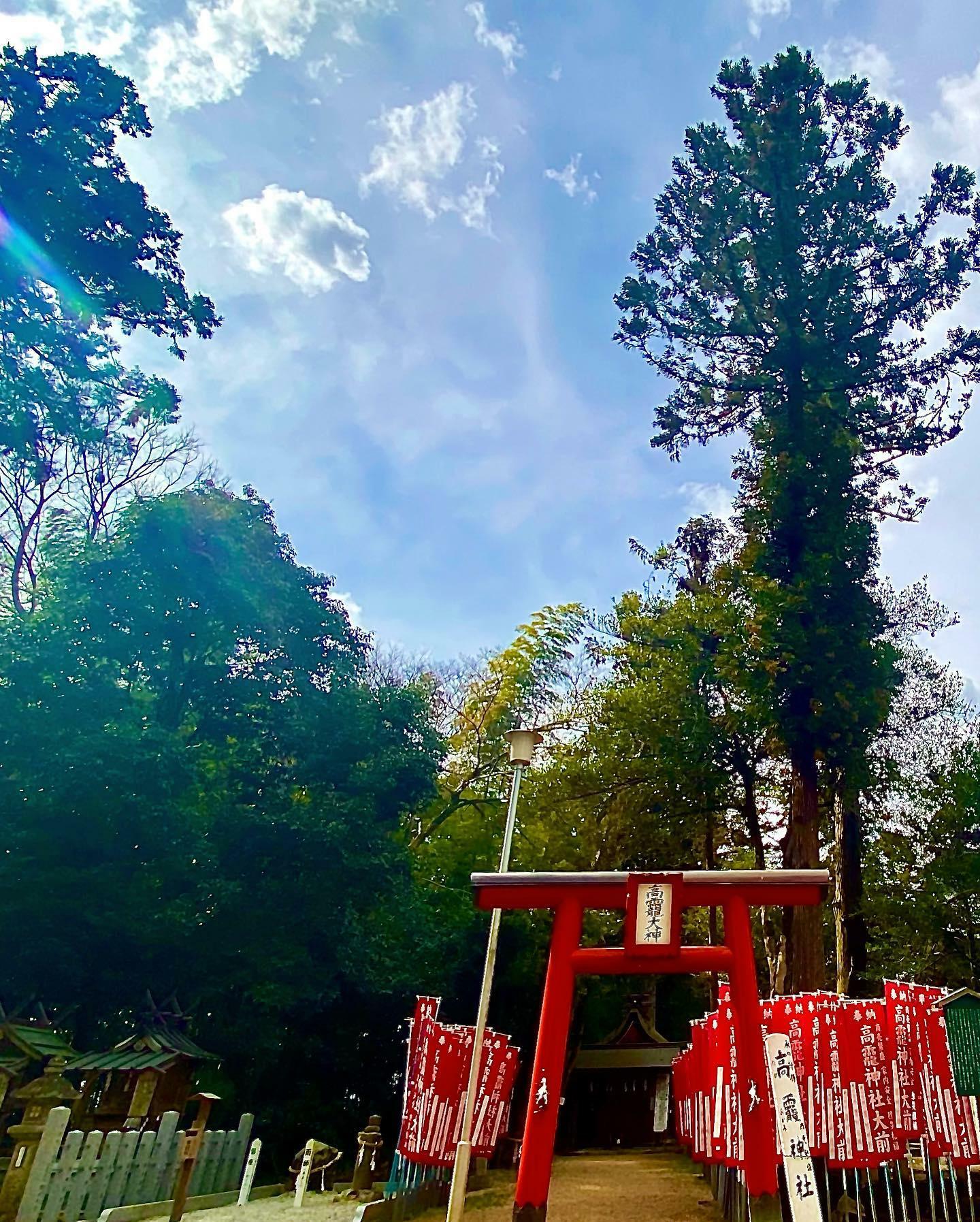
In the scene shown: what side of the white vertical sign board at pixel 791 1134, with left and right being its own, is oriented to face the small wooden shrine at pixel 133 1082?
right

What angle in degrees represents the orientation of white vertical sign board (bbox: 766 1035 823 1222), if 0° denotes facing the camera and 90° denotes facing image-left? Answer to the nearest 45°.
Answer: approximately 0°

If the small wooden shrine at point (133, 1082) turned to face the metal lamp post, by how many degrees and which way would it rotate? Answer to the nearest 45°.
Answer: approximately 90° to its left

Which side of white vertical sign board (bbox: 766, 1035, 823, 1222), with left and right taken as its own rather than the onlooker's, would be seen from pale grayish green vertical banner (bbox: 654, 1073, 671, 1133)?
back

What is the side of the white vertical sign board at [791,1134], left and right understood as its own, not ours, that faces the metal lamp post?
right

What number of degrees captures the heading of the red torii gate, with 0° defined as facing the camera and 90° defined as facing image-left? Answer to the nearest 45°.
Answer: approximately 0°
